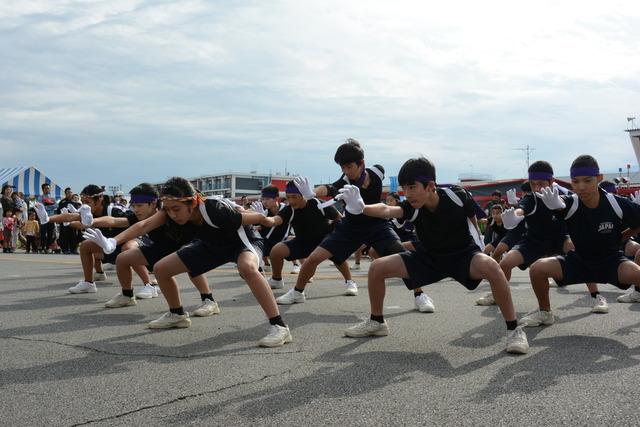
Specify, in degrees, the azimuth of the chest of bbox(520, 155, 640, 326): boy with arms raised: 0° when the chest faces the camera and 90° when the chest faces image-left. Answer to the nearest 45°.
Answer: approximately 0°

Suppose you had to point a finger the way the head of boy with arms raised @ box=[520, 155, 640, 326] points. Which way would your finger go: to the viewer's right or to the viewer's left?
to the viewer's left

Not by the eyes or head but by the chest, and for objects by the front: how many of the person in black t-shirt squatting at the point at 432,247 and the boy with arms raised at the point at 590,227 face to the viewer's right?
0

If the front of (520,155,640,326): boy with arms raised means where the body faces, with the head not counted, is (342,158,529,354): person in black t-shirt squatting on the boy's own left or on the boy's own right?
on the boy's own right

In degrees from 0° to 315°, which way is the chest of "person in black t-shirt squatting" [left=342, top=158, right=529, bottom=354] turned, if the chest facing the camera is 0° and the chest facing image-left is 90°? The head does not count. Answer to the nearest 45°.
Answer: approximately 45°

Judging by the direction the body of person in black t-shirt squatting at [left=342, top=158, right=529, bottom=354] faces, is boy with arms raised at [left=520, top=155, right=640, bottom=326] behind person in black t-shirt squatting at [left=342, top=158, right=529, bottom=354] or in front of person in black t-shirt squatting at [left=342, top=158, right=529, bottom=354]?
behind
